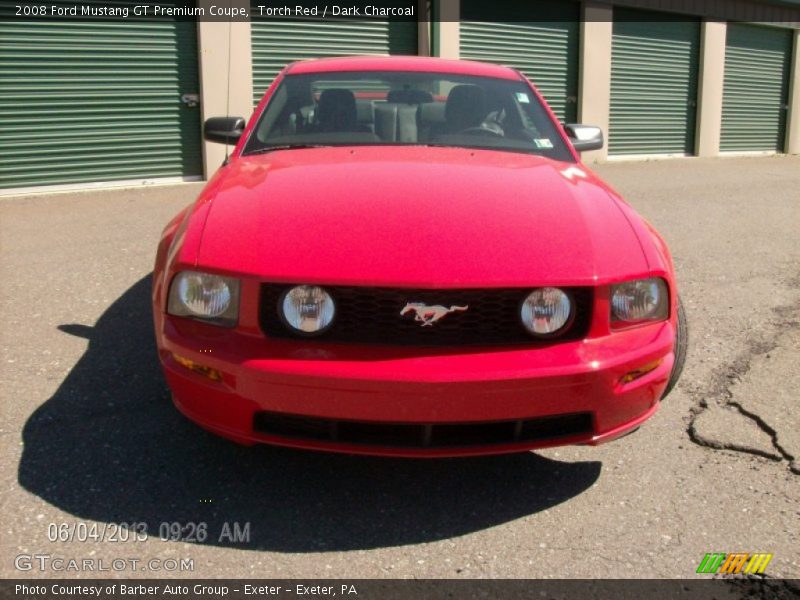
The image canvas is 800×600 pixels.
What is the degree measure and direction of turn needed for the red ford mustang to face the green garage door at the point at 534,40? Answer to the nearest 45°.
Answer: approximately 180°

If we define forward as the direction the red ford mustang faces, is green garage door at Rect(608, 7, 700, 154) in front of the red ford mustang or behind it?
behind

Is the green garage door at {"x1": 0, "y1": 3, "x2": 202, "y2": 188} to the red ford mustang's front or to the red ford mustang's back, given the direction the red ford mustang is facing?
to the back

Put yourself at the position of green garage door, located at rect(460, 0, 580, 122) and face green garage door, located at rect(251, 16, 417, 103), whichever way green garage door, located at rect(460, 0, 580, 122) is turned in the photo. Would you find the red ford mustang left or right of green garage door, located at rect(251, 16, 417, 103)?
left

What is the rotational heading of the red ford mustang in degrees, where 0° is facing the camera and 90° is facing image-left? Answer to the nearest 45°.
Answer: approximately 0°

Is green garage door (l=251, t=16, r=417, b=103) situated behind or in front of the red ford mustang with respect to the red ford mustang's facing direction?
behind
